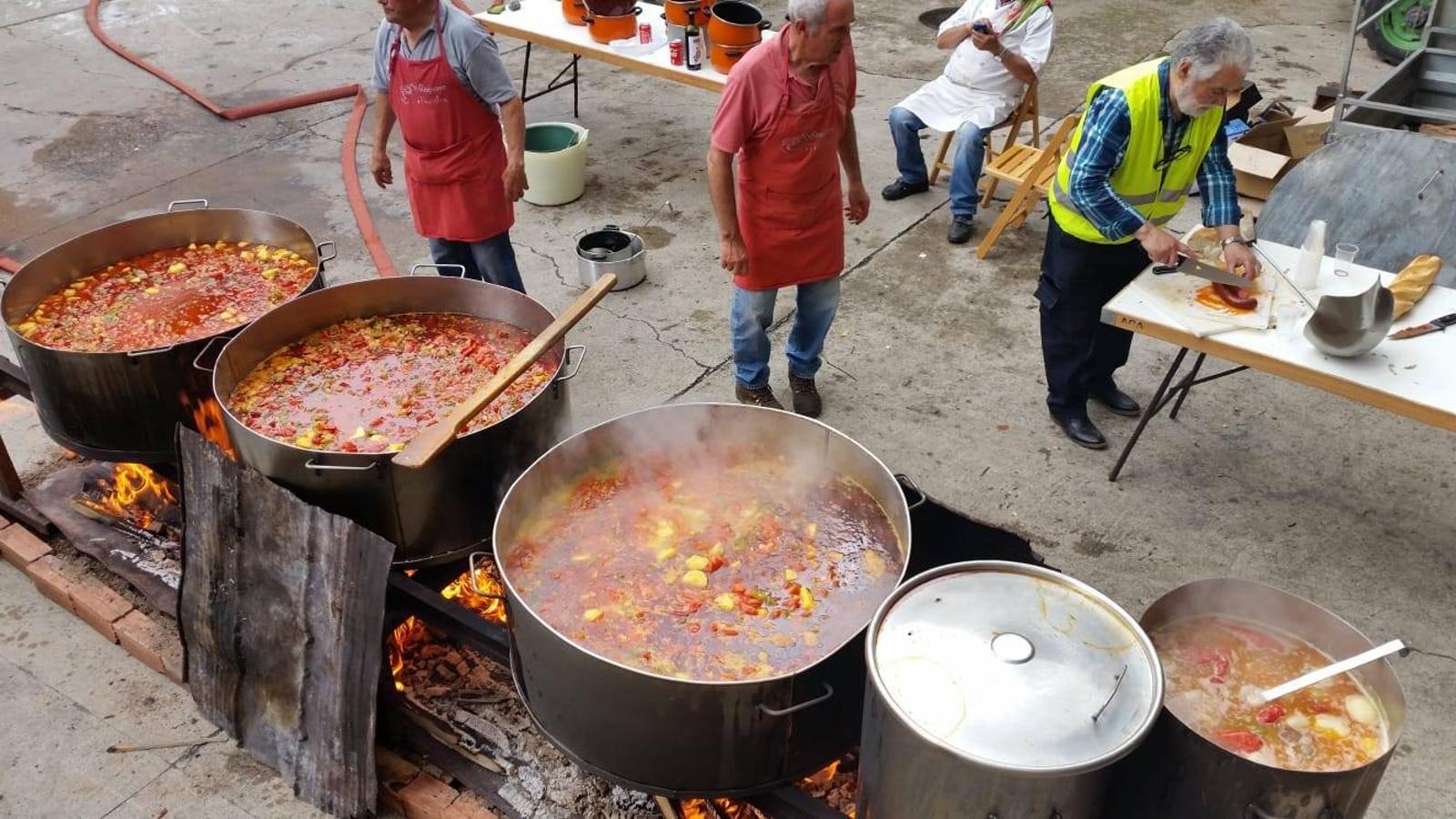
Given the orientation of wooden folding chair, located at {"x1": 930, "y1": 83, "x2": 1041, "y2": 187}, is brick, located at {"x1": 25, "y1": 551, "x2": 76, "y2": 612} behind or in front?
in front

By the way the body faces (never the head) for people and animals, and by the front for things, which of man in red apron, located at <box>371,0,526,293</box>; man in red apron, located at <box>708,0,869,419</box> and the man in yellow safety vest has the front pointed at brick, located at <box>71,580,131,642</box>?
man in red apron, located at <box>371,0,526,293</box>

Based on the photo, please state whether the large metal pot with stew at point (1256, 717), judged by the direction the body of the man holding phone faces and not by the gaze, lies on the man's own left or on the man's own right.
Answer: on the man's own left

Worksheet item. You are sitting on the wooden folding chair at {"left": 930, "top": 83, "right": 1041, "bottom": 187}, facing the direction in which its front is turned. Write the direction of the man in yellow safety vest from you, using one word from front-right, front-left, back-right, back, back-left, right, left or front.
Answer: front-left

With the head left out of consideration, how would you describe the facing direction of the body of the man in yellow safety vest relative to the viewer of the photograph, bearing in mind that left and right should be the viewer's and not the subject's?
facing the viewer and to the right of the viewer

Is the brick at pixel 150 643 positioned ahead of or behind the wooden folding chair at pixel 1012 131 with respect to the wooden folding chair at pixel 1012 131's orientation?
ahead

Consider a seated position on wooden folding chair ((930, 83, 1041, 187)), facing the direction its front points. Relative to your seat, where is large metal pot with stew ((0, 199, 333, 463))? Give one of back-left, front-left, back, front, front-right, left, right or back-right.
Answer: front

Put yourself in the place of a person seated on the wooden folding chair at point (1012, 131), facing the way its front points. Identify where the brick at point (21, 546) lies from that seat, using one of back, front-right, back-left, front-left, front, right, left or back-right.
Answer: front

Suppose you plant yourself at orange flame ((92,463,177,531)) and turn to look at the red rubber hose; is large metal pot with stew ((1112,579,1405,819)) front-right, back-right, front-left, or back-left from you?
back-right

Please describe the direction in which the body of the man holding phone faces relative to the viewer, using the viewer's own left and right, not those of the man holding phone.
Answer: facing the viewer and to the left of the viewer

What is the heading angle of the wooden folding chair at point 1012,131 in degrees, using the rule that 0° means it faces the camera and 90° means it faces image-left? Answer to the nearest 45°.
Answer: approximately 45°
